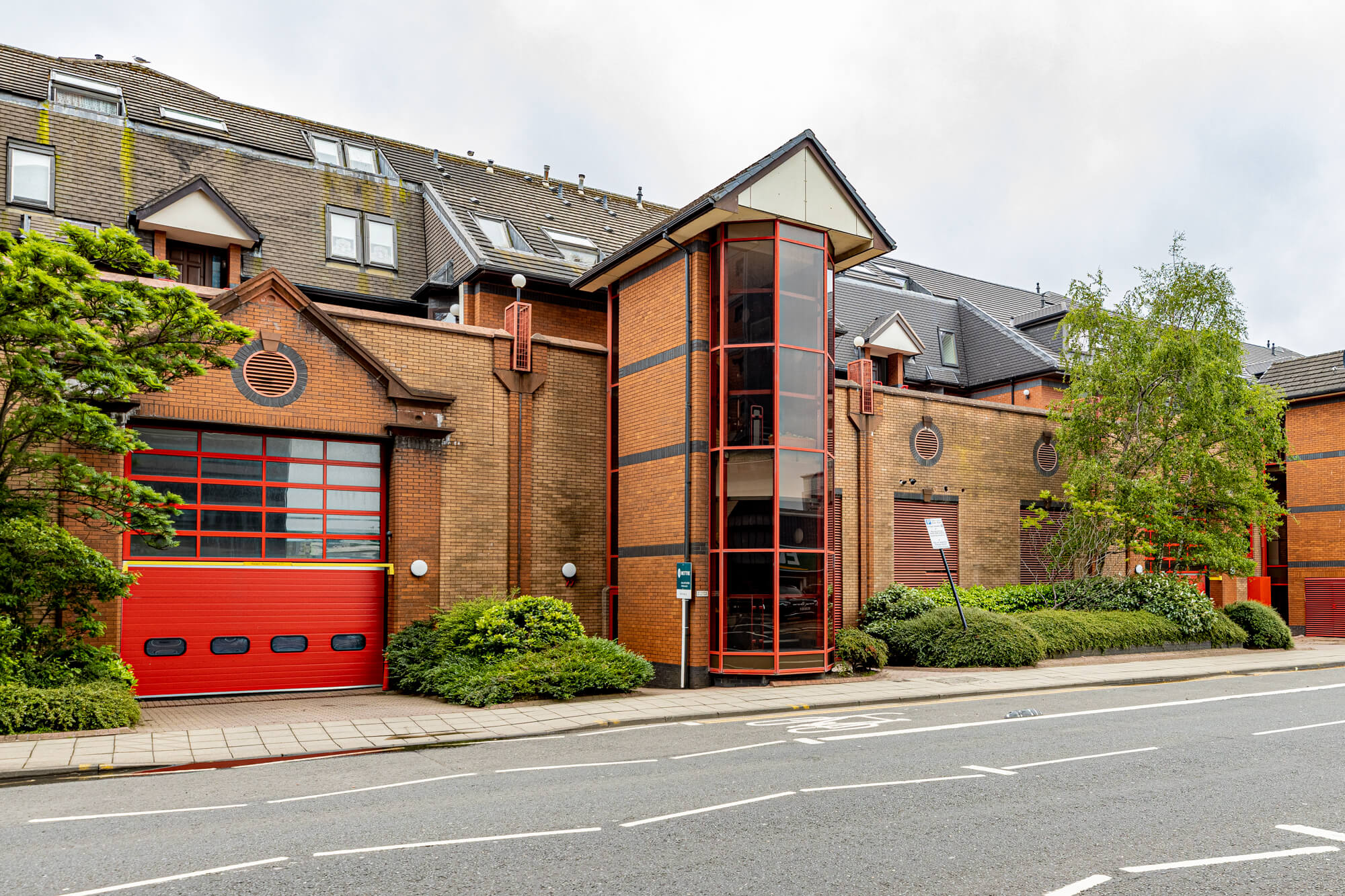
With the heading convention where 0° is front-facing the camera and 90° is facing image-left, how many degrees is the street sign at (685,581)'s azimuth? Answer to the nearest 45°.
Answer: approximately 0°

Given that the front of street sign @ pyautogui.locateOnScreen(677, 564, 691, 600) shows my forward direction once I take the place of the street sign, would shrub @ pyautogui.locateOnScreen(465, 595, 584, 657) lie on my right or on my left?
on my right

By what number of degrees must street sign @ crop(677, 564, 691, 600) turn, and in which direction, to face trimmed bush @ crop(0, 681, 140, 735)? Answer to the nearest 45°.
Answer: approximately 45° to its right

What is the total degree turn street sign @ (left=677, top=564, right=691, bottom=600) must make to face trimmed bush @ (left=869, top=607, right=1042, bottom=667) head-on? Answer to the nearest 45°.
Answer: approximately 135° to its left
